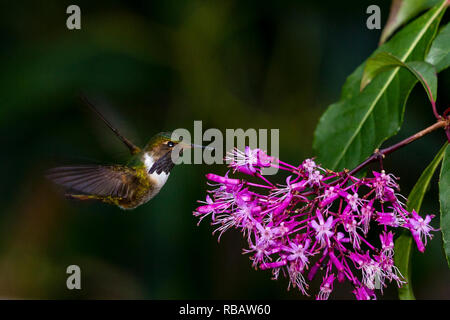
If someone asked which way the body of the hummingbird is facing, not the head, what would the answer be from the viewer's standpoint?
to the viewer's right

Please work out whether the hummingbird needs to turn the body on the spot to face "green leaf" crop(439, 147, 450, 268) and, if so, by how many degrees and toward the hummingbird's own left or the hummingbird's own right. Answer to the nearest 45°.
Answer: approximately 45° to the hummingbird's own right

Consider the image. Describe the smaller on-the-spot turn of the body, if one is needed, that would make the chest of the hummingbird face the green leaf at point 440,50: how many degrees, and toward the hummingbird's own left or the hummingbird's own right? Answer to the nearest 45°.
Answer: approximately 45° to the hummingbird's own right

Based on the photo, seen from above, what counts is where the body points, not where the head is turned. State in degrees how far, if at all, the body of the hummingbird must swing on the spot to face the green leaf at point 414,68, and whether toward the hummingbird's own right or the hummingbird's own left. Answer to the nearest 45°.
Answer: approximately 45° to the hummingbird's own right
